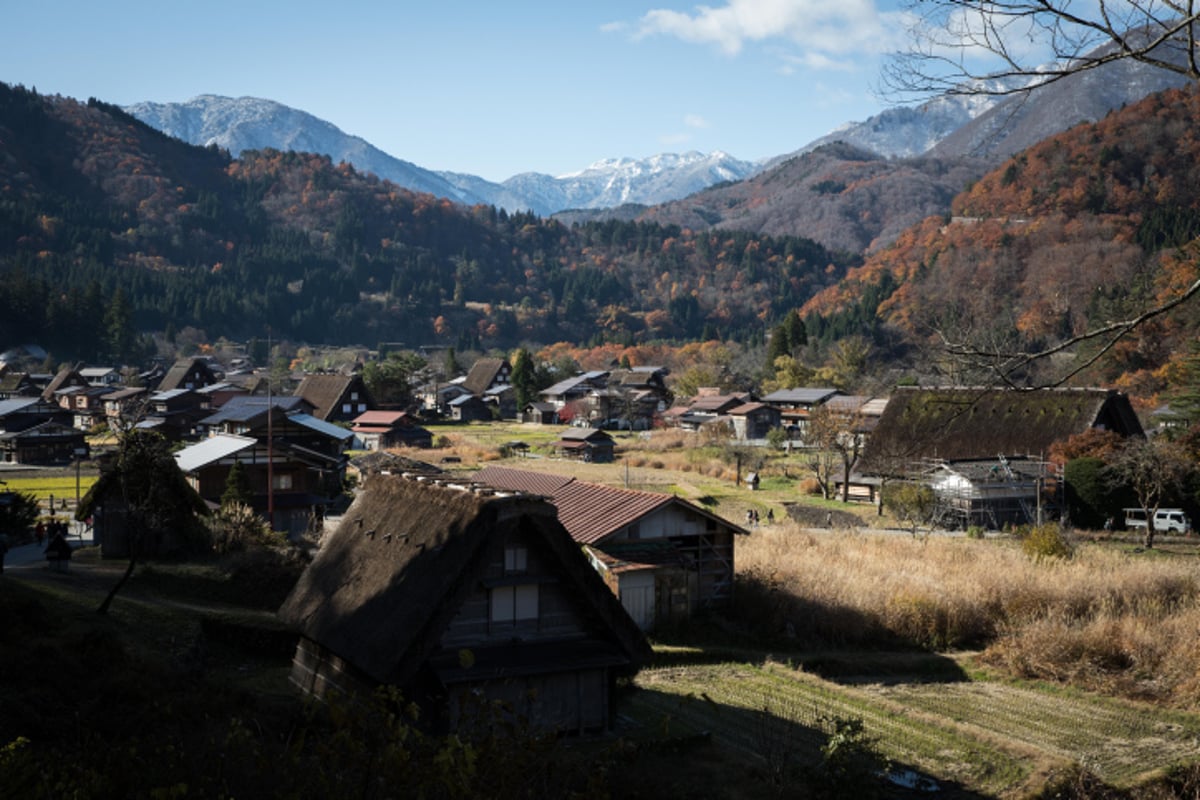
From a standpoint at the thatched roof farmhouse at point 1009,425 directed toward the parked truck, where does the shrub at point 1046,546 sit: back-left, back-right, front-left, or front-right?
front-right

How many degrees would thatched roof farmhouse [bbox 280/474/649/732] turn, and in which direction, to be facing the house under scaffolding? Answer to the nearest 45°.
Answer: approximately 90° to its left

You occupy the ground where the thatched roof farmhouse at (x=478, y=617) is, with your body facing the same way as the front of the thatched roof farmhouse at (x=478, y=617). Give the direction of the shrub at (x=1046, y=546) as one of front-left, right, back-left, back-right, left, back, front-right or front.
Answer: left

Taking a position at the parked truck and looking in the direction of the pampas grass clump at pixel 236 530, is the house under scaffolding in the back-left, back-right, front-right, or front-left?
front-right

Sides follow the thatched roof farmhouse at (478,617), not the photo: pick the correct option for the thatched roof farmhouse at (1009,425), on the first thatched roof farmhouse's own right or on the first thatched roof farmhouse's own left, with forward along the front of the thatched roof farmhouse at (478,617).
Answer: on the first thatched roof farmhouse's own left

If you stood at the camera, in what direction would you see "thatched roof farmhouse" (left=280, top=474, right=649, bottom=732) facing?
facing the viewer and to the right of the viewer

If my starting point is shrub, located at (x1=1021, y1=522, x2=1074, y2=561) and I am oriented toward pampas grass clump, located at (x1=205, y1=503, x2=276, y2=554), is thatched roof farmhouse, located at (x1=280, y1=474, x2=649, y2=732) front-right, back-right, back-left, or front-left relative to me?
front-left

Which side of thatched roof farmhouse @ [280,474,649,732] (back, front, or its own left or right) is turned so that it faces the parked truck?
left
